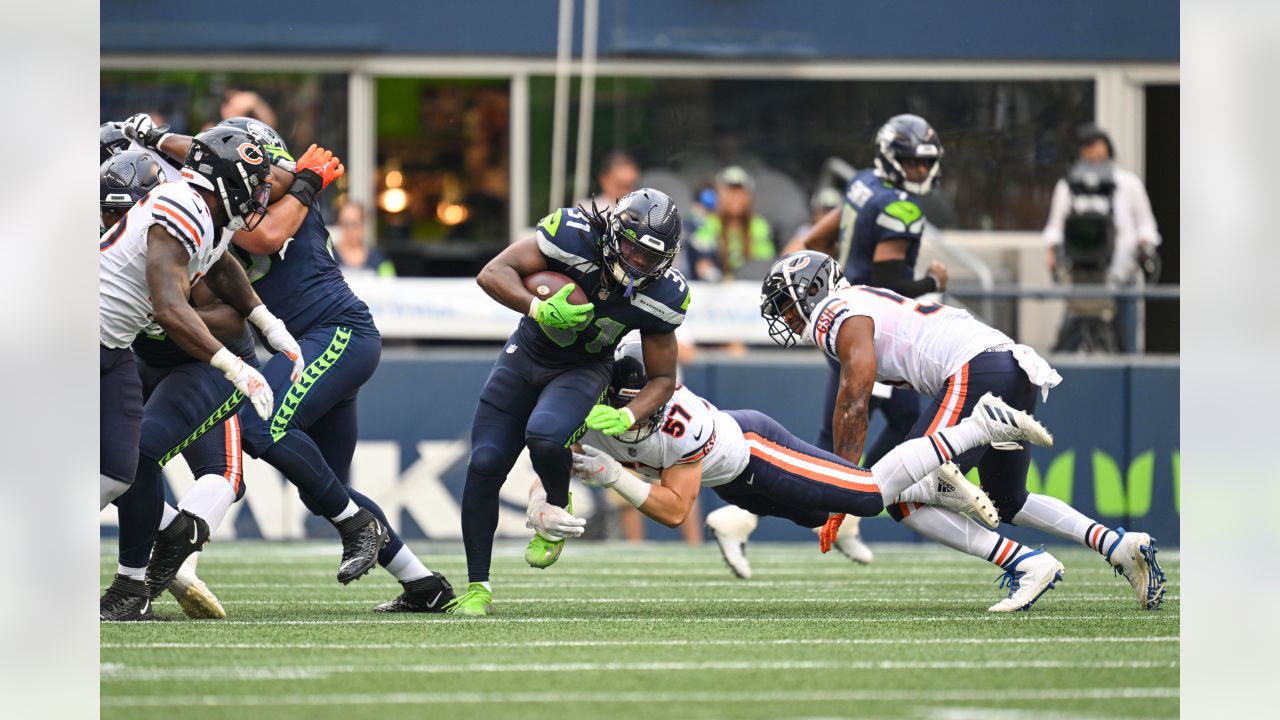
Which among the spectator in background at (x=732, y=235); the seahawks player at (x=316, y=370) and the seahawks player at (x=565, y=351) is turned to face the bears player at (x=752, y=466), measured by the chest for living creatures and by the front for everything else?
the spectator in background

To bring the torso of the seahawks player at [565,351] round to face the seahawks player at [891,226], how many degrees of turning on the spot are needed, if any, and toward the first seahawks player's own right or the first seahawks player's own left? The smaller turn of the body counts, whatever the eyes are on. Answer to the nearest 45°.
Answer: approximately 135° to the first seahawks player's own left

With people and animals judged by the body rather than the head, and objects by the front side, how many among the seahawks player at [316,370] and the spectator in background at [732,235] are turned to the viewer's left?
1

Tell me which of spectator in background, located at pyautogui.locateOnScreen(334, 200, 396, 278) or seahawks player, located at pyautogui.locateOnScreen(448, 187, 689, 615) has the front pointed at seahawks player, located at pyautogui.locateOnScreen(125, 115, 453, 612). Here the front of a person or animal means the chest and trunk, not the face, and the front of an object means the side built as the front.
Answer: the spectator in background

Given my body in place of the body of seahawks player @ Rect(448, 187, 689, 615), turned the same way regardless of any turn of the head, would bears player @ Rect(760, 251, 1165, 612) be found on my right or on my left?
on my left

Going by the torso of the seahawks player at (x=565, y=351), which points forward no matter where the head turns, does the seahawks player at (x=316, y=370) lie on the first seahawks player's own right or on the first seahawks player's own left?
on the first seahawks player's own right

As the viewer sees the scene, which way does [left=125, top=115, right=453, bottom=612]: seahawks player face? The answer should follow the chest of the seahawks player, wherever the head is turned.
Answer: to the viewer's left

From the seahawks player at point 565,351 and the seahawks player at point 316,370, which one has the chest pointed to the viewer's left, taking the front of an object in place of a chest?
the seahawks player at point 316,370

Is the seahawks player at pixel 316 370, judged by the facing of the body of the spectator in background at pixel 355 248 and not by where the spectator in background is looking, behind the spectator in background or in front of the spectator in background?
in front

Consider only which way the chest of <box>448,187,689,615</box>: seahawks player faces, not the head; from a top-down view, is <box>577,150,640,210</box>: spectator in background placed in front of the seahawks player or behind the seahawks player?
behind

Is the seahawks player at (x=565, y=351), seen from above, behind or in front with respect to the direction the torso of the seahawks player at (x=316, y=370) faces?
behind

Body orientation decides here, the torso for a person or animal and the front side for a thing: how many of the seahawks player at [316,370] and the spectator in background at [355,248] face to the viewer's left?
1
